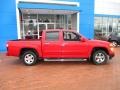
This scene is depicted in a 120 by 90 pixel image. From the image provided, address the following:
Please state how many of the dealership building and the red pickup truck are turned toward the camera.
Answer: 1

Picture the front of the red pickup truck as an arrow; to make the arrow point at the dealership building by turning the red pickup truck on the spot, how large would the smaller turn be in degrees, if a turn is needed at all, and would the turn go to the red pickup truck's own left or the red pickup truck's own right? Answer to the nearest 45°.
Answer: approximately 90° to the red pickup truck's own left

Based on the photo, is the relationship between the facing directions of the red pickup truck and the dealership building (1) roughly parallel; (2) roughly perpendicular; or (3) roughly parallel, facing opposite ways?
roughly perpendicular

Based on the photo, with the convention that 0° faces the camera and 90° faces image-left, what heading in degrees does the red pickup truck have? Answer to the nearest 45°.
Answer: approximately 270°

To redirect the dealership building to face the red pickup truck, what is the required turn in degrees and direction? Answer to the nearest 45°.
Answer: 0° — it already faces it
